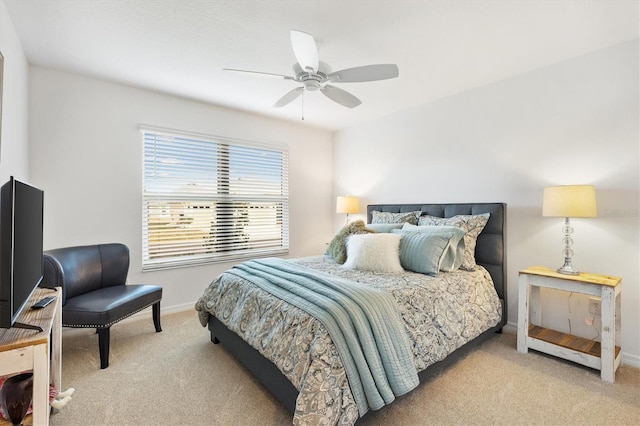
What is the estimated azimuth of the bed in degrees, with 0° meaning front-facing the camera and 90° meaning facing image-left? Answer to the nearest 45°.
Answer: approximately 45°

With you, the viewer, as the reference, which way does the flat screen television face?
facing to the right of the viewer

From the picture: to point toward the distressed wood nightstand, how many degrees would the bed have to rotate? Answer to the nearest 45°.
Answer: approximately 135° to its left

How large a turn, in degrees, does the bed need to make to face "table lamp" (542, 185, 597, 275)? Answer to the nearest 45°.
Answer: approximately 135° to its left

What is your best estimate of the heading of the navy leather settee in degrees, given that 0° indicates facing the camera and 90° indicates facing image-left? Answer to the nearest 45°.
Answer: approximately 315°

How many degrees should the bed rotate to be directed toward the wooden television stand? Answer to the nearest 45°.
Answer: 0° — it already faces it

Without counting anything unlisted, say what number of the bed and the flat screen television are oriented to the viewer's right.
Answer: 1

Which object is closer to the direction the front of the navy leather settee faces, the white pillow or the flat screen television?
the white pillow

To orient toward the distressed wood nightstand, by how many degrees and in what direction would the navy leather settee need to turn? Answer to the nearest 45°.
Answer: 0° — it already faces it
